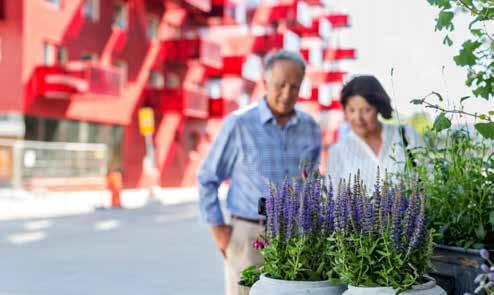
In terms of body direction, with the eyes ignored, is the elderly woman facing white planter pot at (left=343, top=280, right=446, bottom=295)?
yes

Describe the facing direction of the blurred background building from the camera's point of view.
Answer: facing the viewer and to the right of the viewer

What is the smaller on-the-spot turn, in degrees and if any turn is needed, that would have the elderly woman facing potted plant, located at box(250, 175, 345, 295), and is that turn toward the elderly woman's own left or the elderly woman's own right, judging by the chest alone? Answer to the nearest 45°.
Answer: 0° — they already face it

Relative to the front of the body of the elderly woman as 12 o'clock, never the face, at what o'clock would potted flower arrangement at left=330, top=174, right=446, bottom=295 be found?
The potted flower arrangement is roughly at 12 o'clock from the elderly woman.

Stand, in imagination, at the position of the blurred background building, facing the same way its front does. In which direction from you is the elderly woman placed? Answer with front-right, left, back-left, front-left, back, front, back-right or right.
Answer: front-right

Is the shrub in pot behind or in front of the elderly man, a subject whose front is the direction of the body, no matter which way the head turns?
in front

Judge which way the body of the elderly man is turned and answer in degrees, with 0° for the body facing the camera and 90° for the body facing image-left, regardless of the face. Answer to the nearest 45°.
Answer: approximately 315°

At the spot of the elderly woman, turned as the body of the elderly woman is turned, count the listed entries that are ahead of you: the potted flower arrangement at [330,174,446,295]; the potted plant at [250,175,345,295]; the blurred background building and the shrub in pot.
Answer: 3

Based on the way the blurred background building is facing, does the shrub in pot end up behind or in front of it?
in front

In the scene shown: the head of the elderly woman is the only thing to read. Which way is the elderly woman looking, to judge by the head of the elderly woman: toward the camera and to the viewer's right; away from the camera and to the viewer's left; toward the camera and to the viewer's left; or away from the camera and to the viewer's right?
toward the camera and to the viewer's left

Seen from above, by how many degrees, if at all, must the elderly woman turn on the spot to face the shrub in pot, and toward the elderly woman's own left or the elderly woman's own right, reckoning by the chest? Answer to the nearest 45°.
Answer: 0° — they already face it

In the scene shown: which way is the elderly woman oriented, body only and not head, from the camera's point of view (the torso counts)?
toward the camera
